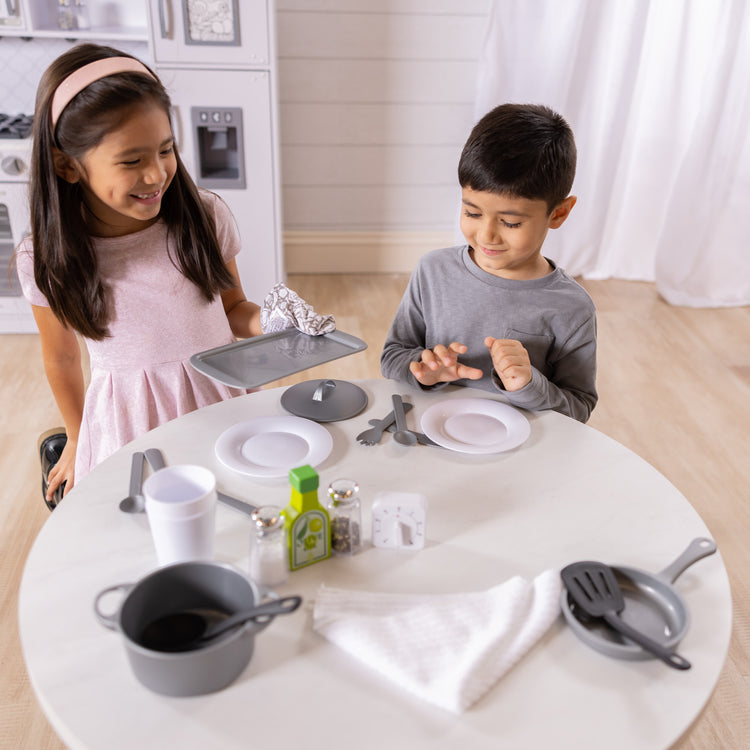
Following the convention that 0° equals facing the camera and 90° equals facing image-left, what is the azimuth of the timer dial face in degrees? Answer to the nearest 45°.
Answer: approximately 0°

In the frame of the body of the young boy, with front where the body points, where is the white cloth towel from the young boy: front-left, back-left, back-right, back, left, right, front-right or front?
front-left

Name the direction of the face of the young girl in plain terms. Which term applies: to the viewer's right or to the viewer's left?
to the viewer's right

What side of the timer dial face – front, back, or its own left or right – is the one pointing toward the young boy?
back

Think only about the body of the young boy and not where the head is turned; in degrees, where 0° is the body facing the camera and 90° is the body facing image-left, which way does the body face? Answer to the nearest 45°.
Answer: approximately 45°

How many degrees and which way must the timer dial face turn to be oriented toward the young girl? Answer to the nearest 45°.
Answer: approximately 135° to its right
